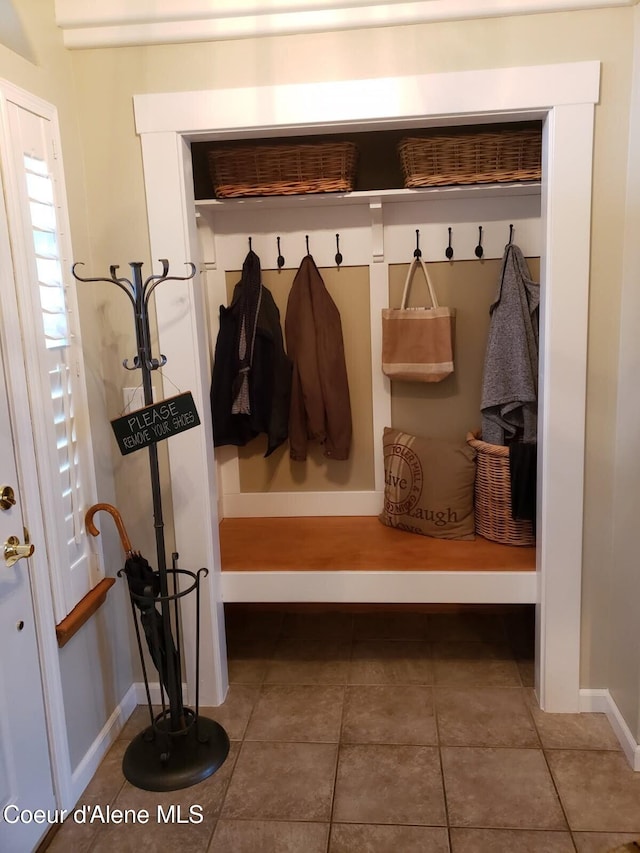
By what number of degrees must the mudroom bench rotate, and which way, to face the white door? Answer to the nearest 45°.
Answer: approximately 45° to its right

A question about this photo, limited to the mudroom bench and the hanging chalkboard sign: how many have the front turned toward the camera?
2

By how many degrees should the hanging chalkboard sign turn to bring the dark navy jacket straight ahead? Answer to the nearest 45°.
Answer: approximately 135° to its left

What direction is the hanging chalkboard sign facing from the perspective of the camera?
toward the camera

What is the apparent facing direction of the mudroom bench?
toward the camera

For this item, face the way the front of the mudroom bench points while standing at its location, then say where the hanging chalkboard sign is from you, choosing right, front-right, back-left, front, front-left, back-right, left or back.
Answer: front-right

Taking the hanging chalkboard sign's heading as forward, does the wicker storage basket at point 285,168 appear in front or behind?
behind

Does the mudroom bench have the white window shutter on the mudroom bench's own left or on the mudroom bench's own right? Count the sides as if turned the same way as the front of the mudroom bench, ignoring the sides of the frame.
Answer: on the mudroom bench's own right

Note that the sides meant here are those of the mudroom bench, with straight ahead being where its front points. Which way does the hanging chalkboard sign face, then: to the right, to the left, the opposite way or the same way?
the same way

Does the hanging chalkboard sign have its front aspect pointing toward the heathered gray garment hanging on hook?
no

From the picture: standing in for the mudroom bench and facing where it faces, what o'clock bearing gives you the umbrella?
The umbrella is roughly at 2 o'clock from the mudroom bench.
